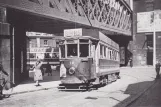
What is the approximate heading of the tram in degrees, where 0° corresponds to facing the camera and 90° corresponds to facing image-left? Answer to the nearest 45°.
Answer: approximately 45°
